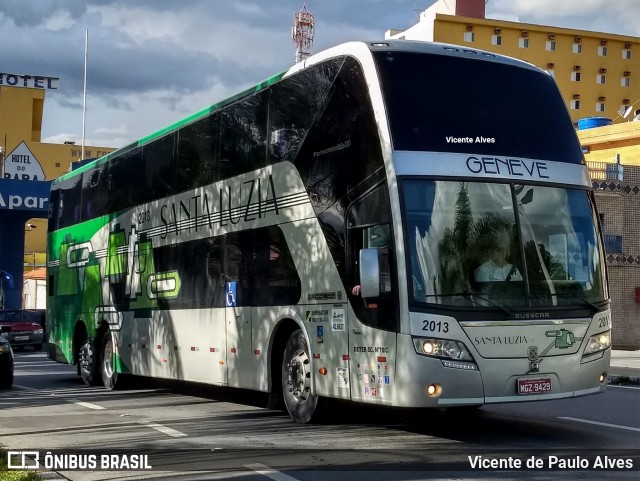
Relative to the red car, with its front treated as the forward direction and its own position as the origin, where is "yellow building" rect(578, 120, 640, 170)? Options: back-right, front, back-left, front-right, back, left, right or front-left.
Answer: front-left

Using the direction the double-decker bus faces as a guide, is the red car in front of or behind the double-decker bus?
behind

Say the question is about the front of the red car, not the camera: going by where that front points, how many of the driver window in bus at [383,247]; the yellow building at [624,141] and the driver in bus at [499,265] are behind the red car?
0

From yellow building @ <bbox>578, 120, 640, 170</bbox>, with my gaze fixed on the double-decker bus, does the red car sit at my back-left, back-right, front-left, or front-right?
front-right

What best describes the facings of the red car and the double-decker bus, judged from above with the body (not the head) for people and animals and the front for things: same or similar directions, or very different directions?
same or similar directions

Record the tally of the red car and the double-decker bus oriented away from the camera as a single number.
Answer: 0

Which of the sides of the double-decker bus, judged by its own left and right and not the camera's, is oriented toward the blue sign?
back

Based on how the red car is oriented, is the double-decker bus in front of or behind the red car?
in front

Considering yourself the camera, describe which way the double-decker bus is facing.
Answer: facing the viewer and to the right of the viewer

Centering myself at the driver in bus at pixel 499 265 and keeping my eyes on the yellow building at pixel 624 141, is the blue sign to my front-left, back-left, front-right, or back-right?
front-left

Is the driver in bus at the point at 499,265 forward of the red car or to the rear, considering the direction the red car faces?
forward

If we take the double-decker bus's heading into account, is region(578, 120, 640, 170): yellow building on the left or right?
on its left
